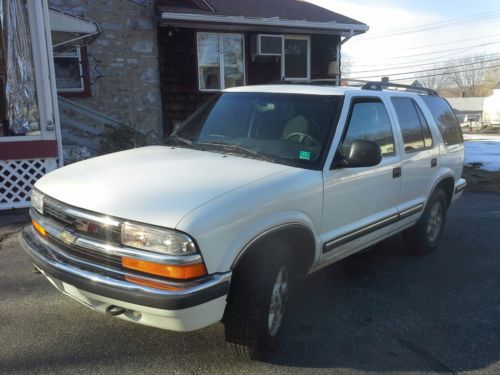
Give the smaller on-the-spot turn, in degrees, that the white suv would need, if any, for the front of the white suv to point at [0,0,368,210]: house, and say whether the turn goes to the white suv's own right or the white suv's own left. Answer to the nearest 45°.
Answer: approximately 135° to the white suv's own right

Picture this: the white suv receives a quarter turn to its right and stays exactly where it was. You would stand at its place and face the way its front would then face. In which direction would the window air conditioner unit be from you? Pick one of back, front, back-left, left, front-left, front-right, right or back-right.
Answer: front-right

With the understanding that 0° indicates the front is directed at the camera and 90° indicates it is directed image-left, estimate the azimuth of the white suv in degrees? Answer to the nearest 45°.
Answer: approximately 45°

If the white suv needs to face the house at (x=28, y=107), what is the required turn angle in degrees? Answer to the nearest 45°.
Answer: approximately 90° to its right

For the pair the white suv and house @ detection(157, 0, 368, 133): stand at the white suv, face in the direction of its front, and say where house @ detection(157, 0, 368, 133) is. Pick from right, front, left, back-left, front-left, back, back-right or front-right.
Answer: back-right

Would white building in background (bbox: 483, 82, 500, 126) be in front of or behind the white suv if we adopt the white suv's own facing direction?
behind
